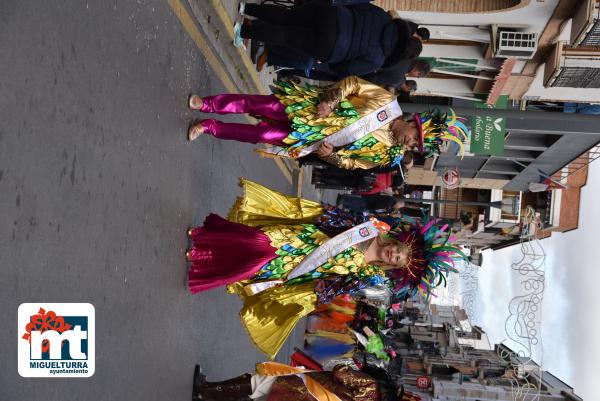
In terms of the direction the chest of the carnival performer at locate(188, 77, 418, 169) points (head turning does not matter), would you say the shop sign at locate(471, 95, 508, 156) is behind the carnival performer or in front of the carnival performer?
behind

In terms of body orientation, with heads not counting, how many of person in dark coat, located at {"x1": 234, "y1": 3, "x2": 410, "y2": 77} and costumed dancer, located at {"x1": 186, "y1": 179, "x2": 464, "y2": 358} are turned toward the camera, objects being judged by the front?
1

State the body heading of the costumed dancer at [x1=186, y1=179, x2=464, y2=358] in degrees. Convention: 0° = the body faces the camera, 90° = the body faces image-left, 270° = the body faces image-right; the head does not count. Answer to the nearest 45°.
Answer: approximately 0°

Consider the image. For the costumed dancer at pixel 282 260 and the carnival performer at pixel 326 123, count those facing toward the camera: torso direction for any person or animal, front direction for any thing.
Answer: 2

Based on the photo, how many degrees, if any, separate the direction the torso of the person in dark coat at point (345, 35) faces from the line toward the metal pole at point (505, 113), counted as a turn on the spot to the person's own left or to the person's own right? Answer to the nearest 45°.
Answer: approximately 90° to the person's own right

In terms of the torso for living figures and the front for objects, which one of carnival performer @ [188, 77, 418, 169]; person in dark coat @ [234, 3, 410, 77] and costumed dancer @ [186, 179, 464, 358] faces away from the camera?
the person in dark coat

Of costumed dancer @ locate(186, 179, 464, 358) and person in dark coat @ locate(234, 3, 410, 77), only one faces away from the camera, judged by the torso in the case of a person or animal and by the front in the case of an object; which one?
the person in dark coat

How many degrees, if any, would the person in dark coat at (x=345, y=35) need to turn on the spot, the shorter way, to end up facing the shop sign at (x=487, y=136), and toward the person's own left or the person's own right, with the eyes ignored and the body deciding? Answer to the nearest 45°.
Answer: approximately 45° to the person's own right

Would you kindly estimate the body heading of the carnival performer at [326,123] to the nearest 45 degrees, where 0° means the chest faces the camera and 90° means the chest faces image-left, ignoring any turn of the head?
approximately 0°

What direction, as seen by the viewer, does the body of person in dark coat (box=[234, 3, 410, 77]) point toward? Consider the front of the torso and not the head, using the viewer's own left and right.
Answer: facing away from the viewer

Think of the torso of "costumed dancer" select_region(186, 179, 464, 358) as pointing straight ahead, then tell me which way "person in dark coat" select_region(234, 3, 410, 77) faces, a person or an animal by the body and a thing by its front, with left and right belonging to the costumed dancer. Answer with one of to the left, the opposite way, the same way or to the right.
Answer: the opposite way
